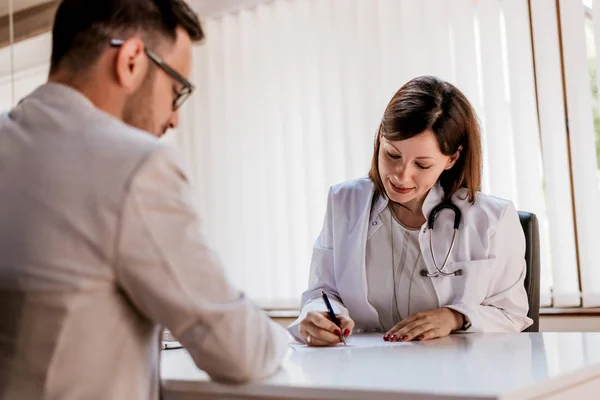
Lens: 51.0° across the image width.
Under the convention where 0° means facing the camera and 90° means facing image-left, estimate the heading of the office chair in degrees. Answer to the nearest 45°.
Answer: approximately 45°

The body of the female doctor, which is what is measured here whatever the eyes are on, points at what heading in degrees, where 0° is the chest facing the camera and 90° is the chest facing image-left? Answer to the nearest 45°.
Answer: approximately 45°
